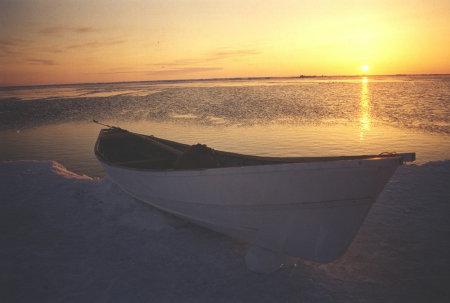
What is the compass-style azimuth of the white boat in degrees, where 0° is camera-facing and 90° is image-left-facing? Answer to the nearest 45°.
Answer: approximately 315°
